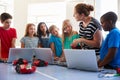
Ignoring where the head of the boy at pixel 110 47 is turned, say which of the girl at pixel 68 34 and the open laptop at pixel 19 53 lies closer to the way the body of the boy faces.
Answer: the open laptop

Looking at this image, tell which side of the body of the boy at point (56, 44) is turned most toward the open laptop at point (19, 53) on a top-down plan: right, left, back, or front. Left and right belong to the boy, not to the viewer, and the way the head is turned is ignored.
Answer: right

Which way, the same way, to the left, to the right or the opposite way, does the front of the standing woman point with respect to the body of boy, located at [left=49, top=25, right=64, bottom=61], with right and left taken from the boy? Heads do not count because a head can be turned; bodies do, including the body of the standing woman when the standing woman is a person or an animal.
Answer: to the right

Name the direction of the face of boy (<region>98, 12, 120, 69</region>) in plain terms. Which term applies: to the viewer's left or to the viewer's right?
to the viewer's left

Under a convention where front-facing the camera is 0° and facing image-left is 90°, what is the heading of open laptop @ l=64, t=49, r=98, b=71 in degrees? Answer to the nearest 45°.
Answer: approximately 180°

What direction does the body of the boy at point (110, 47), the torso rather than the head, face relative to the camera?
to the viewer's left
